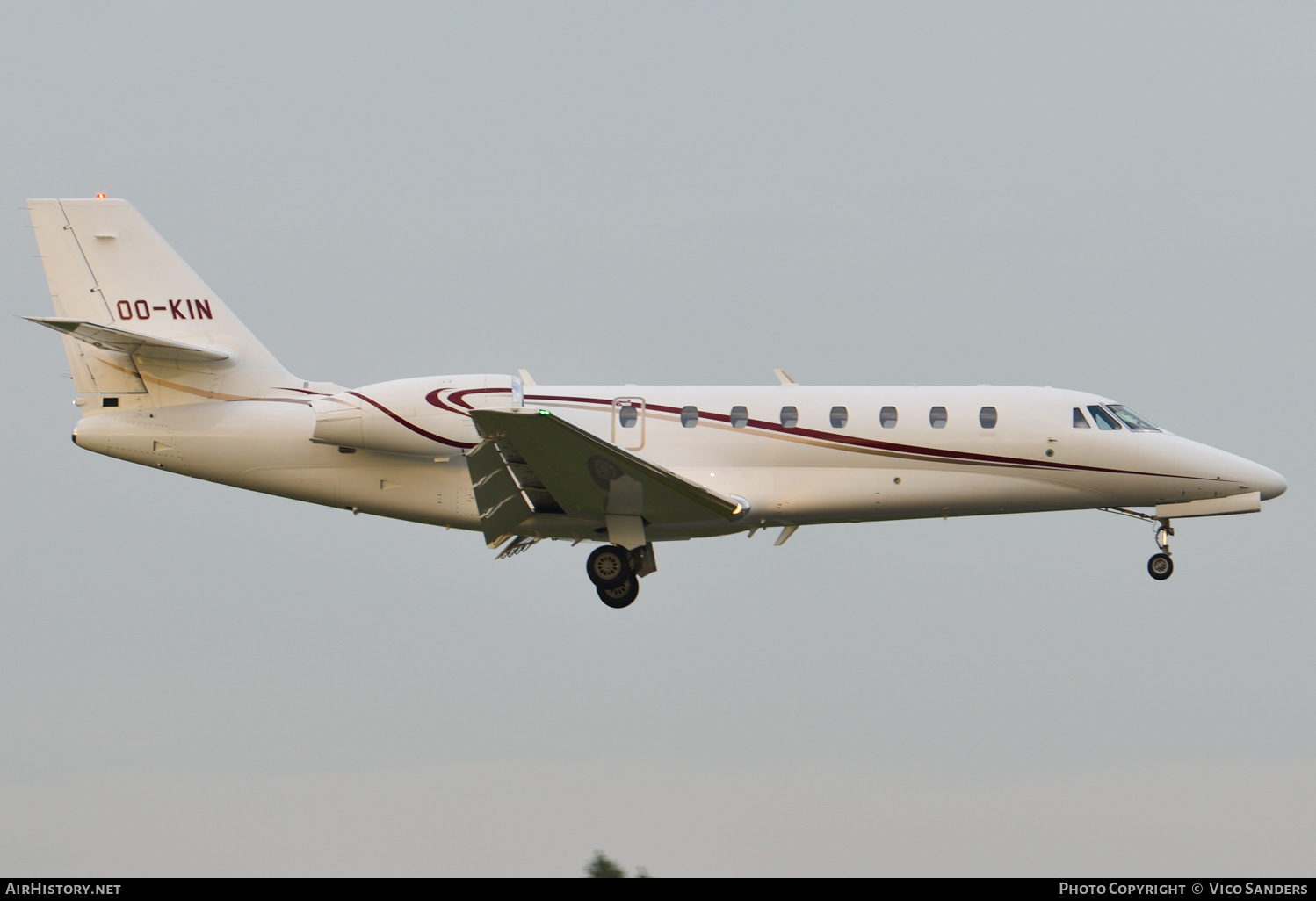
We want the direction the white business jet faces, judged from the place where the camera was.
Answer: facing to the right of the viewer
